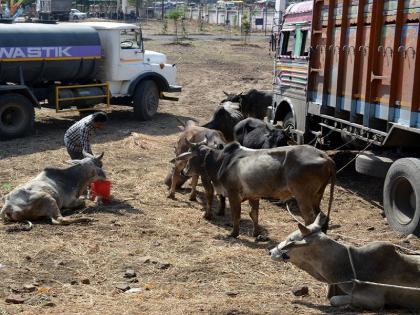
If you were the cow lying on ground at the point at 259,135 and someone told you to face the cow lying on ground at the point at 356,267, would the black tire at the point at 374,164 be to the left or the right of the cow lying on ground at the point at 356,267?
left

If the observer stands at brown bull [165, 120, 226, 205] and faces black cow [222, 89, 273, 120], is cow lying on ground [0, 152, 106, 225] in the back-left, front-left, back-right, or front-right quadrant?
back-left

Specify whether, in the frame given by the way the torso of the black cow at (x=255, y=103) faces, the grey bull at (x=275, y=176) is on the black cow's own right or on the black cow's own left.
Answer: on the black cow's own left

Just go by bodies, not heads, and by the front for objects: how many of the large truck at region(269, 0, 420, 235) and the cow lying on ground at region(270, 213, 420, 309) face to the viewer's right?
0

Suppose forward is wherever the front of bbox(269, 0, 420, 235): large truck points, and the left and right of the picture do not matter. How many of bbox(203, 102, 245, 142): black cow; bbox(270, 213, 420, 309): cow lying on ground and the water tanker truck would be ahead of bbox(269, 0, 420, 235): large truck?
2

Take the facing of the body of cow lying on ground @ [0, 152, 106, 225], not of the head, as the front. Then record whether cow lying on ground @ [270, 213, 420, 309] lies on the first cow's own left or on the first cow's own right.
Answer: on the first cow's own right

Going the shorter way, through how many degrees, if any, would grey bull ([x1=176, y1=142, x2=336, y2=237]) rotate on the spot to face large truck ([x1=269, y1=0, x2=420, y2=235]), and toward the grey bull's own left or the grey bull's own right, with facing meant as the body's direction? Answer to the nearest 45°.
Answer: approximately 135° to the grey bull's own right

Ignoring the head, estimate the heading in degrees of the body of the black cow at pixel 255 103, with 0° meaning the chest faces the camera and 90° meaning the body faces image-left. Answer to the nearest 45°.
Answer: approximately 90°

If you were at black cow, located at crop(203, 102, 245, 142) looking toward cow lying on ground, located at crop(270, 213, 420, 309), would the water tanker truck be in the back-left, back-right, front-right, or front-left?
back-right

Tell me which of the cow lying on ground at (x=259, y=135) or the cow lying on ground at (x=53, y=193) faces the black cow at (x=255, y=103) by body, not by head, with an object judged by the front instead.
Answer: the cow lying on ground at (x=53, y=193)

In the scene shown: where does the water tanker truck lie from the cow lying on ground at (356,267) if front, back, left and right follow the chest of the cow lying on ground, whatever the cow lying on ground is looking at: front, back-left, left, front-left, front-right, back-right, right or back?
front-right
